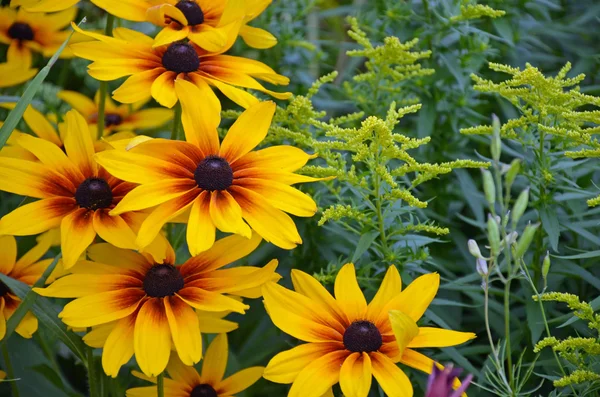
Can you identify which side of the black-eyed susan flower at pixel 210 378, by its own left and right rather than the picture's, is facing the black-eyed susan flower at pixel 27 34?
back

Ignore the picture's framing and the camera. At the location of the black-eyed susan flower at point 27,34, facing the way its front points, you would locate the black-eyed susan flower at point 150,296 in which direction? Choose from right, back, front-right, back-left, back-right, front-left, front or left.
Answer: front

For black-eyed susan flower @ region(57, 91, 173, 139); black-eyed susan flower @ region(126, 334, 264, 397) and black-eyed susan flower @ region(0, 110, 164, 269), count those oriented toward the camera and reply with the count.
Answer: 3

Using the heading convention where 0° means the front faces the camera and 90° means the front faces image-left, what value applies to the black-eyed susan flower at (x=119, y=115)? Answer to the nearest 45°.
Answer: approximately 0°

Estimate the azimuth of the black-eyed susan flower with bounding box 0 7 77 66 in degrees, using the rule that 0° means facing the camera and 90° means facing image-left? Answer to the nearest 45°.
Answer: approximately 0°

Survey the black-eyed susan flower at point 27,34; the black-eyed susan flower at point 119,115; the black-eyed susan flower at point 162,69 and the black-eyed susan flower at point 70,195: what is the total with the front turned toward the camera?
4

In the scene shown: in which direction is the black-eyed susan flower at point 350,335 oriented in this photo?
toward the camera

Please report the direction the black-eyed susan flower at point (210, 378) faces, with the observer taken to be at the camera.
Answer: facing the viewer
